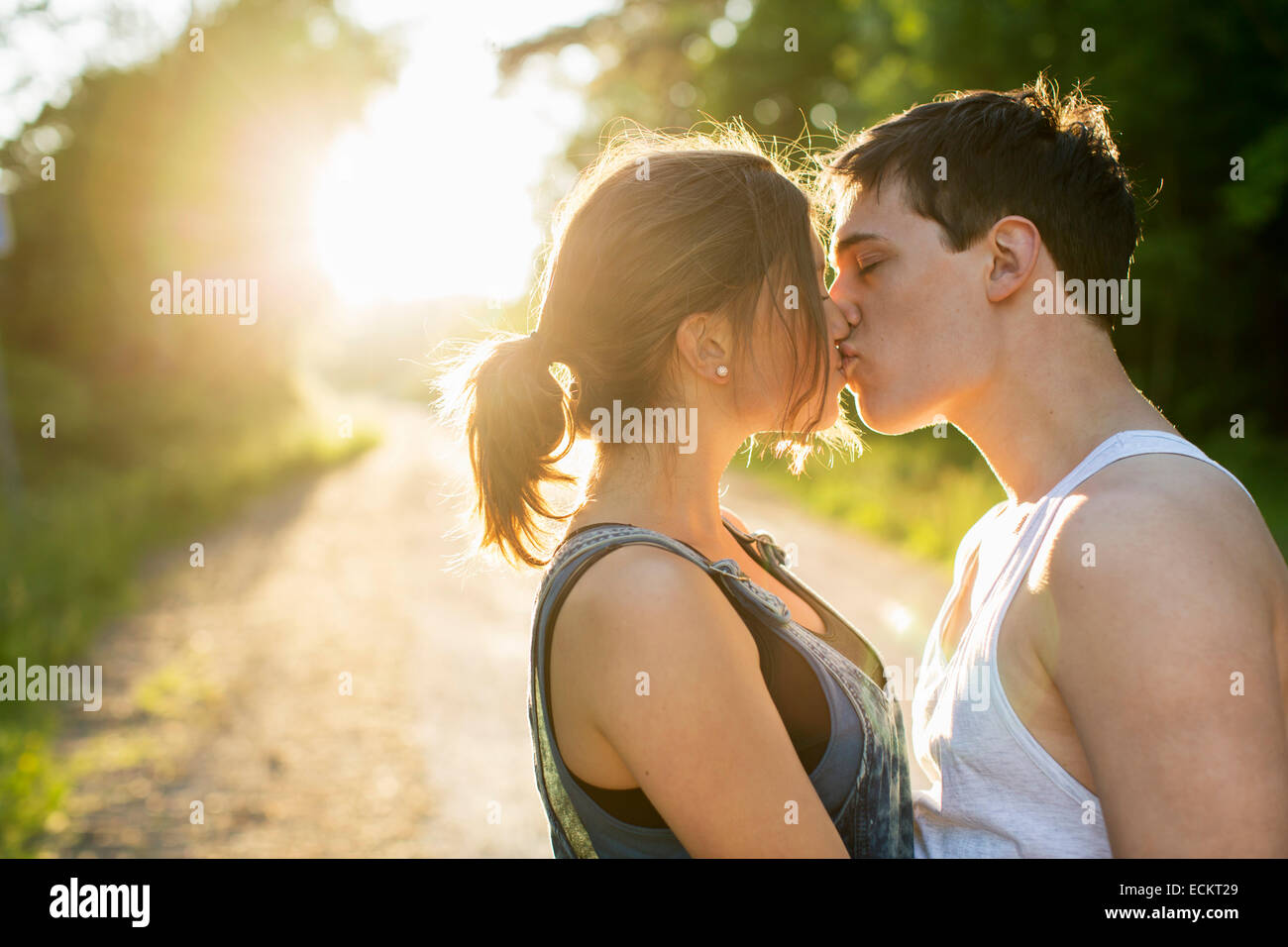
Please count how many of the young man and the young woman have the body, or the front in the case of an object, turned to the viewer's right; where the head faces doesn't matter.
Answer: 1

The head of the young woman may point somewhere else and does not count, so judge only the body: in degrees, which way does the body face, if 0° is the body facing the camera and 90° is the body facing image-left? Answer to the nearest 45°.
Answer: approximately 270°

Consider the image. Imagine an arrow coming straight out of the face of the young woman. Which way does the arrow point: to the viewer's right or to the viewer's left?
to the viewer's right

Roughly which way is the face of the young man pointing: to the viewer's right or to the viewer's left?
to the viewer's left

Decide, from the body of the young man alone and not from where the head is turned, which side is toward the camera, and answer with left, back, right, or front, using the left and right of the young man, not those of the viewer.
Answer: left

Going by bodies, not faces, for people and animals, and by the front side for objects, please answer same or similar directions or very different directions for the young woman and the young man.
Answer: very different directions
